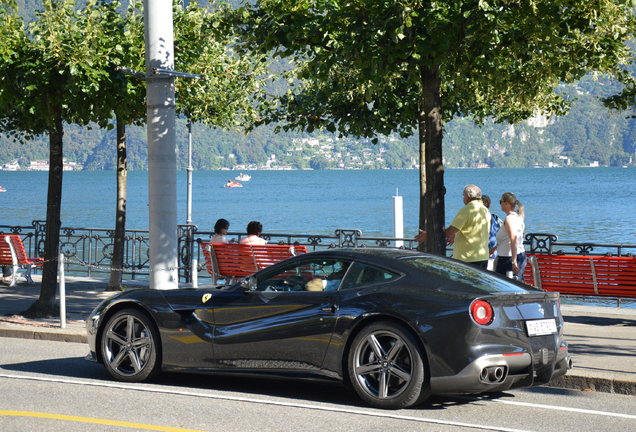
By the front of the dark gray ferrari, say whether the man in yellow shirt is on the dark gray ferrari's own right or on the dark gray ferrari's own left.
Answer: on the dark gray ferrari's own right

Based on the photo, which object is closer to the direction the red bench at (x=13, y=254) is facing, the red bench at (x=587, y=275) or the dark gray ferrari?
the red bench

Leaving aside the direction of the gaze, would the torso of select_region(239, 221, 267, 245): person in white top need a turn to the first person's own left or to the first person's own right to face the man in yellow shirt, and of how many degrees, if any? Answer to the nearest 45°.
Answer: approximately 135° to the first person's own right

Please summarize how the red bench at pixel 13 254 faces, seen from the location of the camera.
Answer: facing away from the viewer and to the right of the viewer

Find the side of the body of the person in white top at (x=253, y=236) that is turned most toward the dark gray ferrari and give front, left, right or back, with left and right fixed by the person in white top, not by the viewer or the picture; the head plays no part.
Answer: back

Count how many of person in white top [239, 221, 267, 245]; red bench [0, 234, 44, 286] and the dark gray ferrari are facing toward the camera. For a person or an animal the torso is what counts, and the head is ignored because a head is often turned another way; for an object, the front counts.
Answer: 0

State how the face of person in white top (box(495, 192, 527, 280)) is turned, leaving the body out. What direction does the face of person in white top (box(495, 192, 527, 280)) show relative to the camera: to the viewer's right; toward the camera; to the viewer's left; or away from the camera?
to the viewer's left

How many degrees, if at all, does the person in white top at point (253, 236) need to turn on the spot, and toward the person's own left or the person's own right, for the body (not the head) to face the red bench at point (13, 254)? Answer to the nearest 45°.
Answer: approximately 45° to the person's own left

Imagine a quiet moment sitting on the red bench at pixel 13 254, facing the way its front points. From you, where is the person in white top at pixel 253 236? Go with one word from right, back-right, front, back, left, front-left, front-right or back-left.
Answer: right

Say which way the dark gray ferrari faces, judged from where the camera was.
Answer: facing away from the viewer and to the left of the viewer

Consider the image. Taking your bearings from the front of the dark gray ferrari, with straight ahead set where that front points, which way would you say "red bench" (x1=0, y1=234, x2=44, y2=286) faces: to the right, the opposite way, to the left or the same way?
to the right

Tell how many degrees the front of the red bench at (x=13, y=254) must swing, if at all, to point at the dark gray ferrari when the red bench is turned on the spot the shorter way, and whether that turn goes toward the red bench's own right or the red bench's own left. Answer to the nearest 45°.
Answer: approximately 135° to the red bench's own right

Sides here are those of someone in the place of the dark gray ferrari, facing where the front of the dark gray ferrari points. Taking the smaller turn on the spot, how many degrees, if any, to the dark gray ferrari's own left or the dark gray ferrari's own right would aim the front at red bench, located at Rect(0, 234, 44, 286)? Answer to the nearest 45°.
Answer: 0° — it already faces it

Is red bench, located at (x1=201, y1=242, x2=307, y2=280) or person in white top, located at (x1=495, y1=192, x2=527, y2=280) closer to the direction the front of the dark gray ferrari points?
the red bench

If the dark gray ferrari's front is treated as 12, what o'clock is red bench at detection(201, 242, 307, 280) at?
The red bench is roughly at 1 o'clock from the dark gray ferrari.

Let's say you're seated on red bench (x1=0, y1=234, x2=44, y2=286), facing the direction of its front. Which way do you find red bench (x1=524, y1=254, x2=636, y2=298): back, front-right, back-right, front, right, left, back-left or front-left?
right

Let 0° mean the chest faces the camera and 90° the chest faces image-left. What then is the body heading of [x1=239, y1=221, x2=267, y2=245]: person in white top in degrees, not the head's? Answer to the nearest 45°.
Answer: approximately 180°

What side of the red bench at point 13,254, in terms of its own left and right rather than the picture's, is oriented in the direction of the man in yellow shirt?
right

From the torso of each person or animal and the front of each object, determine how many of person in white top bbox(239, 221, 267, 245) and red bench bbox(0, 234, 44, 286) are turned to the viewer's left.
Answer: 0

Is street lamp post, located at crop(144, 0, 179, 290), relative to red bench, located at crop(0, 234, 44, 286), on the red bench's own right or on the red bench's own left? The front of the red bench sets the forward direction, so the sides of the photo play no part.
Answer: on the red bench's own right
